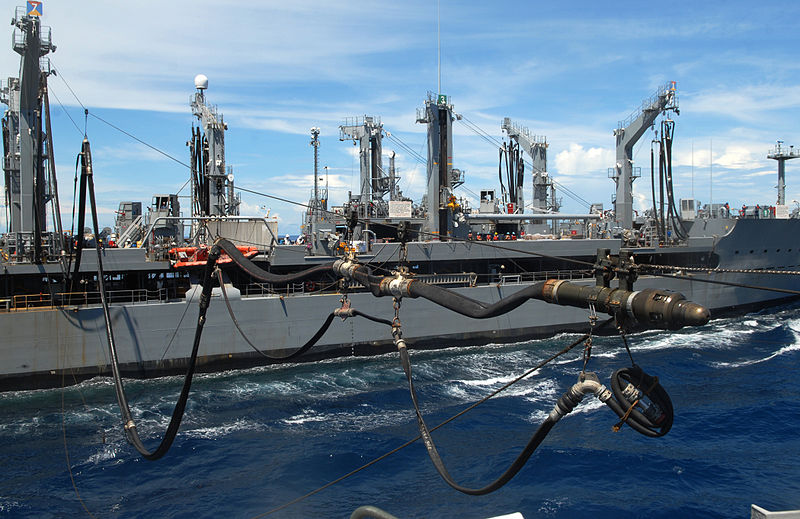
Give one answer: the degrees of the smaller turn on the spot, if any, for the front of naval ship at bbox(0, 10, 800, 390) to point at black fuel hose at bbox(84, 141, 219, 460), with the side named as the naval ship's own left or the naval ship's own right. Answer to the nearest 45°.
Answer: approximately 135° to the naval ship's own right

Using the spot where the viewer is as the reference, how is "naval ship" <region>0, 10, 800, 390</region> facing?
facing away from the viewer and to the right of the viewer

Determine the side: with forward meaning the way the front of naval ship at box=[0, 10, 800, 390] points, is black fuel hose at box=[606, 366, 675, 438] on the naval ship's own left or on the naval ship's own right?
on the naval ship's own right

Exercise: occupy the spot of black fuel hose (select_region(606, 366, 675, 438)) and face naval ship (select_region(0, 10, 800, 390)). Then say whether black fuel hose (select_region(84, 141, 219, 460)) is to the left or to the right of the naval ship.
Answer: left
